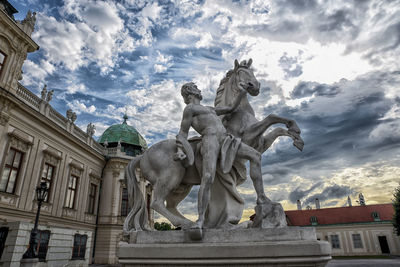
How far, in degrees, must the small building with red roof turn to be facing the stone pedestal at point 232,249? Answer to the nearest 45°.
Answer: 0° — it already faces it

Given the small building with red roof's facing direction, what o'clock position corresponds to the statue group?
The statue group is roughly at 12 o'clock from the small building with red roof.
